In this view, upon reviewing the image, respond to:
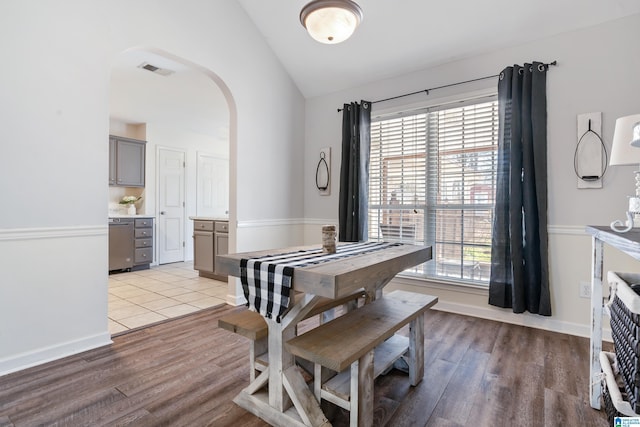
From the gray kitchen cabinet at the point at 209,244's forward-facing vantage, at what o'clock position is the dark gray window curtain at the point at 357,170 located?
The dark gray window curtain is roughly at 9 o'clock from the gray kitchen cabinet.

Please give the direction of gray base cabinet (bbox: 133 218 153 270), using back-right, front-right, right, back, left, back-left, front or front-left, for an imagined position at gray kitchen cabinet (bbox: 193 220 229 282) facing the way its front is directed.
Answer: right

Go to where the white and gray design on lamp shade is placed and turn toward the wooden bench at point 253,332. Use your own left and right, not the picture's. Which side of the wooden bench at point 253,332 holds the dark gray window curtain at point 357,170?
right

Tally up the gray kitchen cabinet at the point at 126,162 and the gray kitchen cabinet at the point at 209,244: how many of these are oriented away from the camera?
0

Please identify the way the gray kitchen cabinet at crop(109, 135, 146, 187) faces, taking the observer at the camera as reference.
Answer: facing the viewer and to the right of the viewer

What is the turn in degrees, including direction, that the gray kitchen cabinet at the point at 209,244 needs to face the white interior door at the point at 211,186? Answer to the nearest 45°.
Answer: approximately 135° to its right

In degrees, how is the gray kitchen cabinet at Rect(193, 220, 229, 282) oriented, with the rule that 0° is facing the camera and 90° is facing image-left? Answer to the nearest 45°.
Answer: approximately 45°

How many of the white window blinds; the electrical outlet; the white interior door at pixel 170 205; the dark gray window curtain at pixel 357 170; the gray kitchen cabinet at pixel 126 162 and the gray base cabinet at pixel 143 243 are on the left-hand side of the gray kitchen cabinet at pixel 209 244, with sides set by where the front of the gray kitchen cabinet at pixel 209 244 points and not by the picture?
3

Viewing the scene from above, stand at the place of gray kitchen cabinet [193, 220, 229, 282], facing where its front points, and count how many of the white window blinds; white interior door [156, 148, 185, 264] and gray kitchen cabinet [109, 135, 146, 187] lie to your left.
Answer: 1

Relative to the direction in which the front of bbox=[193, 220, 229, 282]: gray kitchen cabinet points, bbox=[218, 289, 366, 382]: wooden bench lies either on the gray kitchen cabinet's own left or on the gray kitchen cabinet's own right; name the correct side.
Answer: on the gray kitchen cabinet's own left
